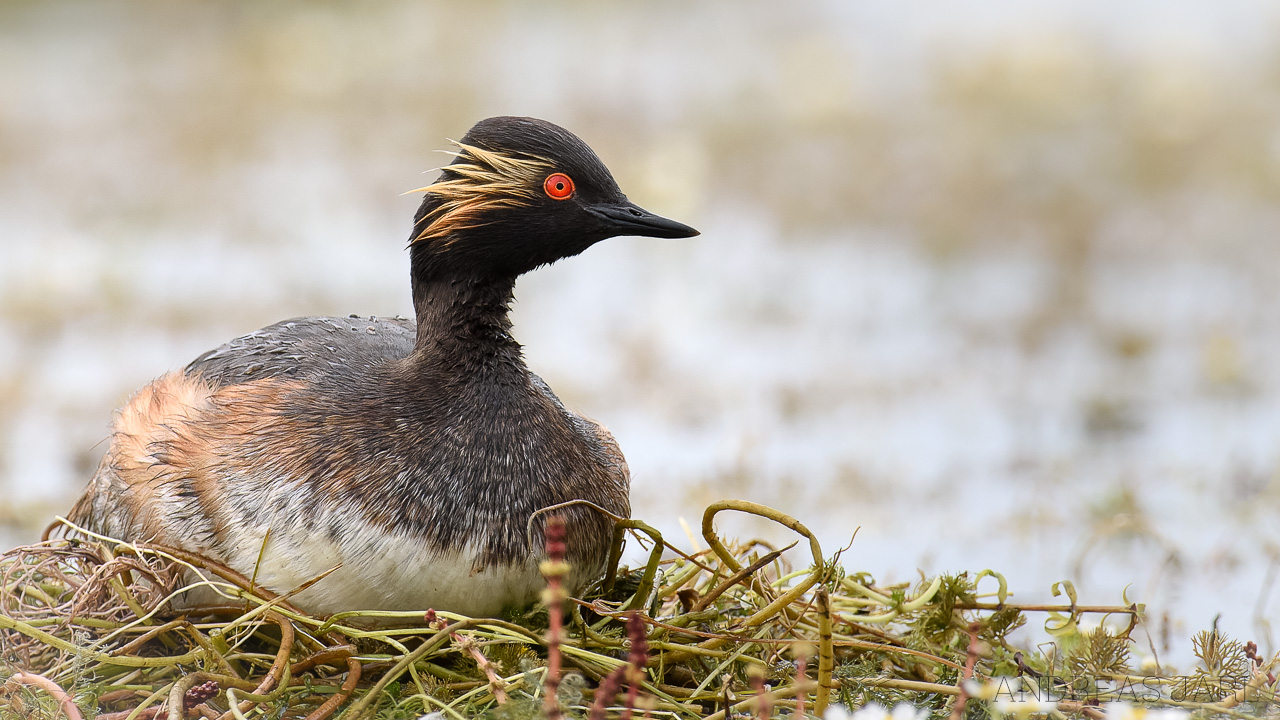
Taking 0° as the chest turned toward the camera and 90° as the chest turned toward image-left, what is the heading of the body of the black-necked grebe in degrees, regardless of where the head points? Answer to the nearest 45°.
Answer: approximately 315°
